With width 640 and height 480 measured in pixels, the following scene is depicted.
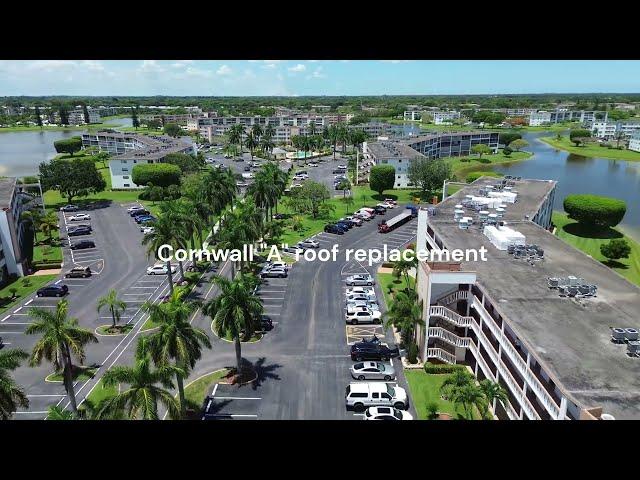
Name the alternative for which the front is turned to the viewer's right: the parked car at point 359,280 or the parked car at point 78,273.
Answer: the parked car at point 359,280

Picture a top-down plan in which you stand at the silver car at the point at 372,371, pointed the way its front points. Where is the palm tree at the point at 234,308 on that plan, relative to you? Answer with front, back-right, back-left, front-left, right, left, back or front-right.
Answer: back

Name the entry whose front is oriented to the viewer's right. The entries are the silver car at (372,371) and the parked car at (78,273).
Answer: the silver car

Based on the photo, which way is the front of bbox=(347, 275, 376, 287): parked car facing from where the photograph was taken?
facing to the right of the viewer

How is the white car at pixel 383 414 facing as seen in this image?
to the viewer's right

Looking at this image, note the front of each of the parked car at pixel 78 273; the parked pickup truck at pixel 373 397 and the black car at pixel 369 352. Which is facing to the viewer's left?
the parked car at pixel 78 273

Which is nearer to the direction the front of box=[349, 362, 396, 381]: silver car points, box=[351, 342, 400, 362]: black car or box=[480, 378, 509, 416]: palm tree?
the palm tree

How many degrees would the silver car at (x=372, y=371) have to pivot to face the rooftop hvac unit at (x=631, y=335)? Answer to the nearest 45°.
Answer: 0° — it already faces it

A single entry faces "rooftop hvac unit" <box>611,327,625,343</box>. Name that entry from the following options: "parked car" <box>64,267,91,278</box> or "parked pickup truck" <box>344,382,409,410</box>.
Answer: "parked pickup truck" <box>344,382,409,410</box>

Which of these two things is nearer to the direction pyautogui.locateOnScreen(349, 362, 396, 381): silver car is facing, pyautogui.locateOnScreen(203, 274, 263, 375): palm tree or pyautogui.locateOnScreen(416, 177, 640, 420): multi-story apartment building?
the multi-story apartment building

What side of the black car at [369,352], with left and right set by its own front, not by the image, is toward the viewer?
right

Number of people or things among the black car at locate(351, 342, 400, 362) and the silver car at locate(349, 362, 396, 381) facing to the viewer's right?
2

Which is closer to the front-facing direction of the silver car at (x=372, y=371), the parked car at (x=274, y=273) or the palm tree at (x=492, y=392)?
the palm tree

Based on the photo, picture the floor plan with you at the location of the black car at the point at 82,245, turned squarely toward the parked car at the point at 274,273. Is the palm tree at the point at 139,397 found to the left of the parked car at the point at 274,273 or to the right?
right

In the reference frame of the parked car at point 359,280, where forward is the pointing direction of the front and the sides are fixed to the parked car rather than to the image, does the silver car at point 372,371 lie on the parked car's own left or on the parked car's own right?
on the parked car's own right
